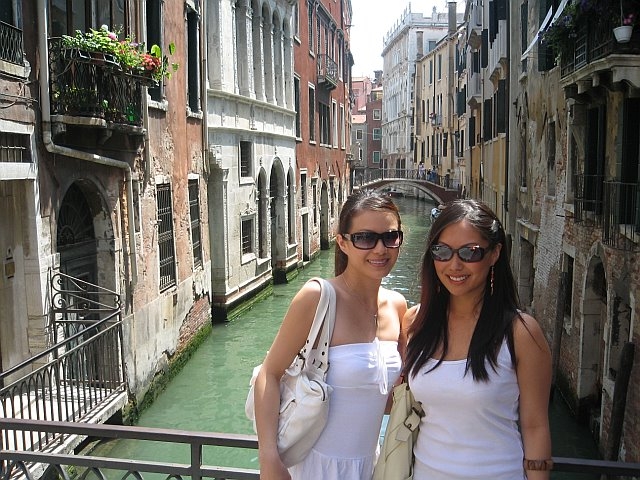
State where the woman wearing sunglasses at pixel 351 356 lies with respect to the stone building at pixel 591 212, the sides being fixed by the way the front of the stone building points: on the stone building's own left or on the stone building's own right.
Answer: on the stone building's own left

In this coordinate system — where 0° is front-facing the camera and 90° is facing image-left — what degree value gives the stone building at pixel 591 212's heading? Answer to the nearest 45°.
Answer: approximately 90°

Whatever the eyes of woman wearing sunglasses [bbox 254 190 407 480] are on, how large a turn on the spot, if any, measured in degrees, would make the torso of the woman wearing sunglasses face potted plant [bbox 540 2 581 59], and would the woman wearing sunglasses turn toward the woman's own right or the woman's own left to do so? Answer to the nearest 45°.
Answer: approximately 90° to the woman's own left

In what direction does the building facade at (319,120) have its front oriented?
to the viewer's right

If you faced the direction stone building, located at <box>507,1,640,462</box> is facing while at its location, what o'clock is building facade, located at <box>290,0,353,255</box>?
The building facade is roughly at 2 o'clock from the stone building.

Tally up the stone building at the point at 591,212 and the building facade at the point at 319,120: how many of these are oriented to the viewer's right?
1

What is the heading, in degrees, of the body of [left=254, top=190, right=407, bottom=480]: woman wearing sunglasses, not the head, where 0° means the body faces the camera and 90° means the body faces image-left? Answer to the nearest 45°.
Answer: approximately 315°

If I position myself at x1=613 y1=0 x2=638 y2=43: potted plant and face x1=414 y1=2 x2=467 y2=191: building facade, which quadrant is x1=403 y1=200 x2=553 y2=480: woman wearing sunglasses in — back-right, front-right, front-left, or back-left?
back-left
